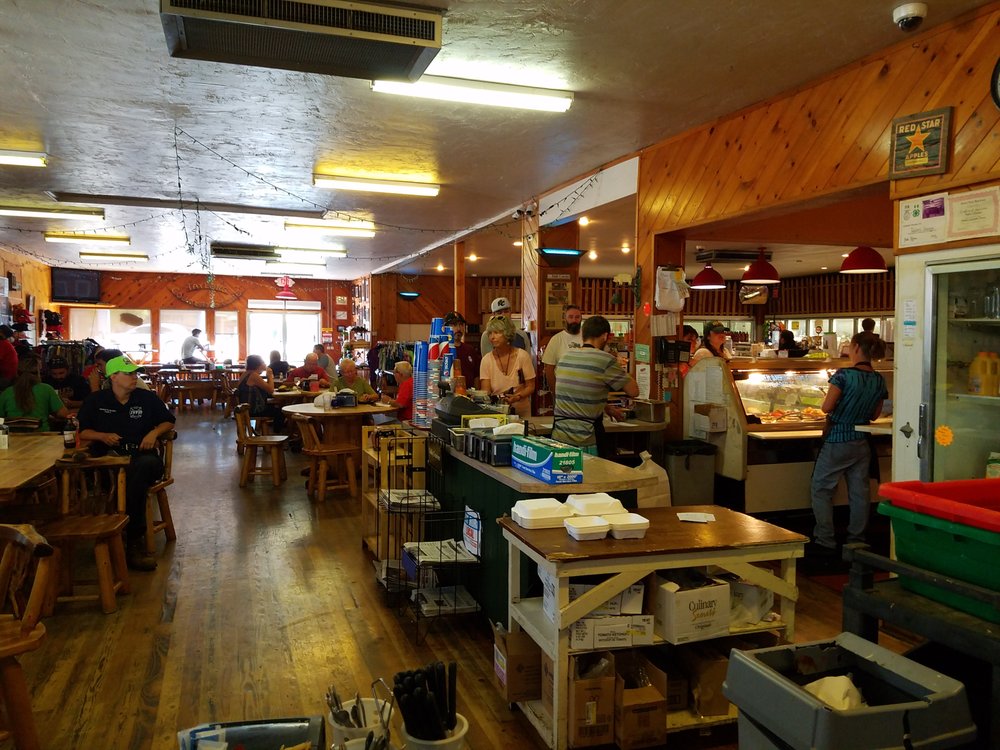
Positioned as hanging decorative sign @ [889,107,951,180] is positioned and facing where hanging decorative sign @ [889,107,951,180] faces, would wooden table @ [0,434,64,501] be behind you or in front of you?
in front

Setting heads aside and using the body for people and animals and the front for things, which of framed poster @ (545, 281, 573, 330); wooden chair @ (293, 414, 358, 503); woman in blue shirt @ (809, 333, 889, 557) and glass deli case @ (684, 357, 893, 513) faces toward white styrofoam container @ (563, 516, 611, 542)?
the framed poster

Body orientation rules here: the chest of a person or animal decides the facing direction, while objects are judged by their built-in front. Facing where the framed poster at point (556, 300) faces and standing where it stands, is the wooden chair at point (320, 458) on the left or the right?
on its right

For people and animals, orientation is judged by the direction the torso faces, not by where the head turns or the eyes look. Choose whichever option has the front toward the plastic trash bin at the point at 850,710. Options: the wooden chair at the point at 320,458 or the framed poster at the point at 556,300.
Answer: the framed poster

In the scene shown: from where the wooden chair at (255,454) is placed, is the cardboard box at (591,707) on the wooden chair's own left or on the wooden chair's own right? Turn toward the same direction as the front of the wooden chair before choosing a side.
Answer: on the wooden chair's own right

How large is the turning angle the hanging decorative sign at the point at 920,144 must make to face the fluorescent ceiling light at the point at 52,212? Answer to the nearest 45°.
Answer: approximately 45° to its right

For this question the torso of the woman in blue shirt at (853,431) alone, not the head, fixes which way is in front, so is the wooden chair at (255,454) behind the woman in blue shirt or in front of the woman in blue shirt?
in front
